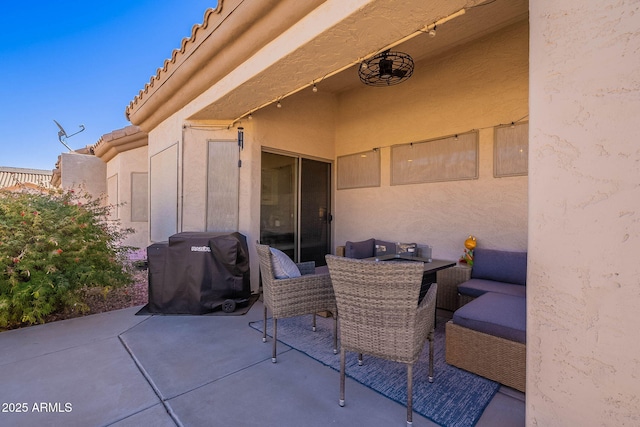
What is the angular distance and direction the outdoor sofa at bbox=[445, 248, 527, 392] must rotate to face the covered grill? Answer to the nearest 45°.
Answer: approximately 45° to its right

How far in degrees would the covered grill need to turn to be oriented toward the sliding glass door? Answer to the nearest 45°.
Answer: approximately 135° to its left

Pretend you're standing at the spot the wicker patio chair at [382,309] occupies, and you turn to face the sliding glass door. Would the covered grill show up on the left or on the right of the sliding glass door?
left

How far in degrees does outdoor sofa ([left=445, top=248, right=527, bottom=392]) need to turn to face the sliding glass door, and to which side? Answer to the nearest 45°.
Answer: approximately 90° to its right

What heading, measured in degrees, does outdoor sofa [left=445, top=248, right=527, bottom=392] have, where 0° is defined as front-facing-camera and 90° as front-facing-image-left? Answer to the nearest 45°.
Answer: approximately 45°

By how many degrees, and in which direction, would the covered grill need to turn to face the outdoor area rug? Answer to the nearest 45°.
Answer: approximately 45° to its left

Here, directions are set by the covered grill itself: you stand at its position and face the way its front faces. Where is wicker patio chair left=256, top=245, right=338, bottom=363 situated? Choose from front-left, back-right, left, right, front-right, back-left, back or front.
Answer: front-left

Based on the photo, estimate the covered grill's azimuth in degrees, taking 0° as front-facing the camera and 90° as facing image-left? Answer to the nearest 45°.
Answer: approximately 0°

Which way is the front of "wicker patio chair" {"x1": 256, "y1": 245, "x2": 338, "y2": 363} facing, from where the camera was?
facing to the right of the viewer

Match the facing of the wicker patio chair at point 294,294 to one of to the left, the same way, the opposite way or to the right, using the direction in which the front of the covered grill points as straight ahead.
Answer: to the left

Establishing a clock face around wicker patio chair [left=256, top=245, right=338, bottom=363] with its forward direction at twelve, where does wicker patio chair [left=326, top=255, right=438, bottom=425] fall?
wicker patio chair [left=326, top=255, right=438, bottom=425] is roughly at 2 o'clock from wicker patio chair [left=256, top=245, right=338, bottom=363].

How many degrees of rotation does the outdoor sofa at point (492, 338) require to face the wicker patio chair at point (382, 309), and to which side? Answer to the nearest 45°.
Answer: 0° — it already faces it

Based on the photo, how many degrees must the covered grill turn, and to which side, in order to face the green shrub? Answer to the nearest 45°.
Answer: approximately 90° to its right
